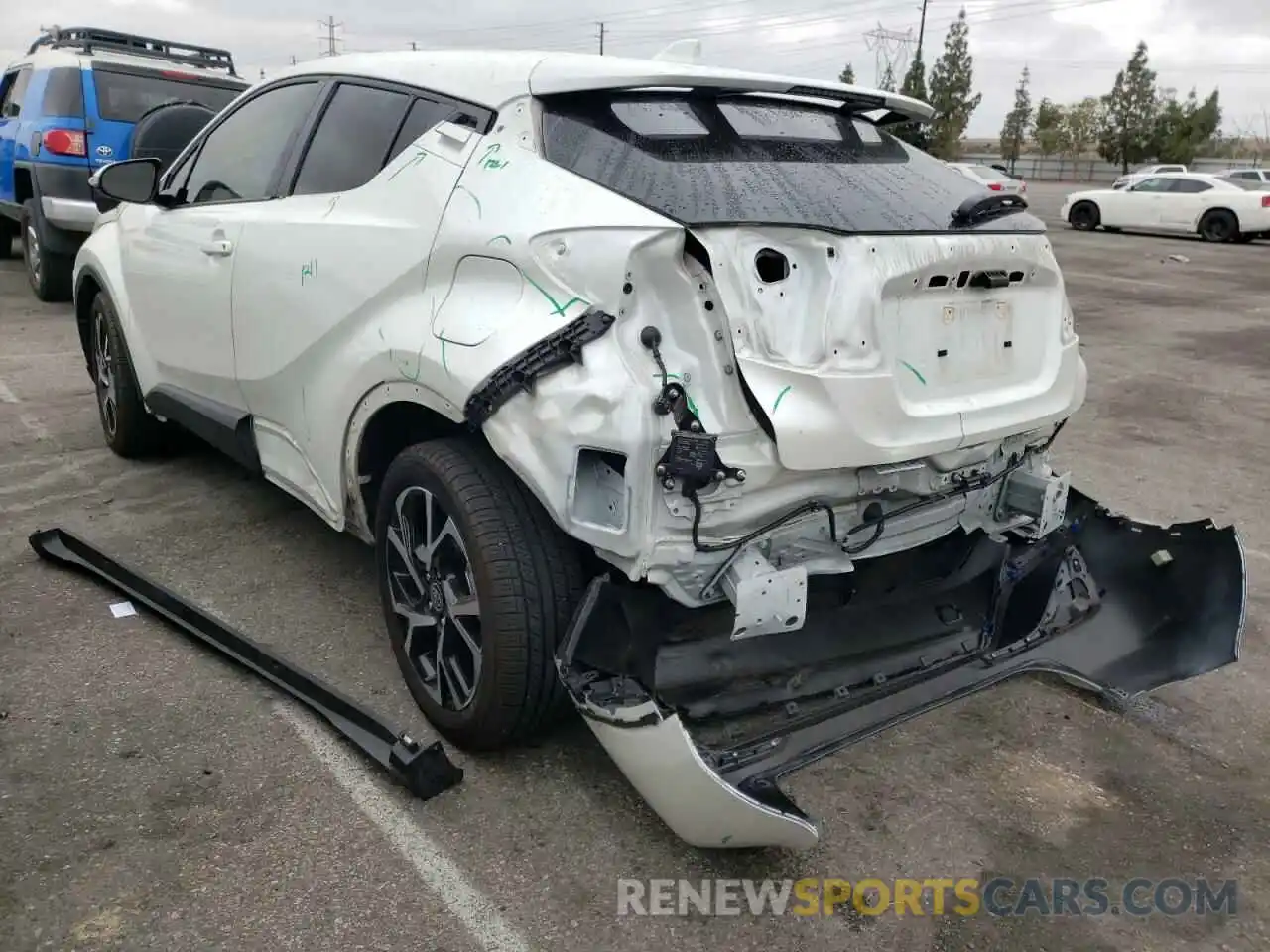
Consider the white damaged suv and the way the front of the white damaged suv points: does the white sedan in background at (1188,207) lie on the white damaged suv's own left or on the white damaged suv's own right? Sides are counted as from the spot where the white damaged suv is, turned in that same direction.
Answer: on the white damaged suv's own right

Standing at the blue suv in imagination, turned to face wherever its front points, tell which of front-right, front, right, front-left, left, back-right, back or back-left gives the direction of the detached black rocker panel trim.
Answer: back-left

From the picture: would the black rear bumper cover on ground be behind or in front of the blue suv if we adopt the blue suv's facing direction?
behind

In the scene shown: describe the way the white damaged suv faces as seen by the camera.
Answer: facing away from the viewer and to the left of the viewer

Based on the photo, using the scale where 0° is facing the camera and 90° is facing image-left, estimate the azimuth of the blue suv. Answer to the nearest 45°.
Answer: approximately 135°
